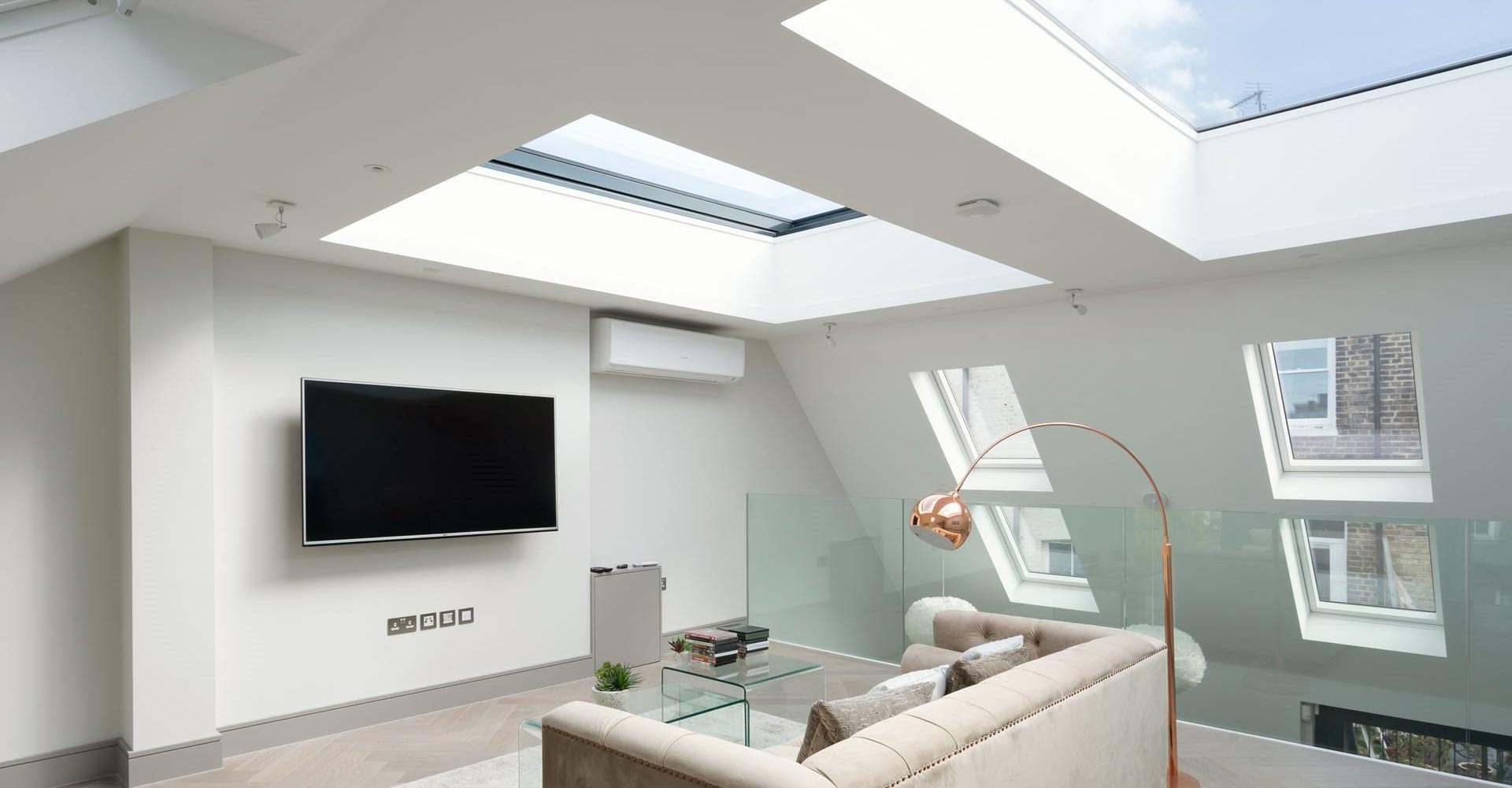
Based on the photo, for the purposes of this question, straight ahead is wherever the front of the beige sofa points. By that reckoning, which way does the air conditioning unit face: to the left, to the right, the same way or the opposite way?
the opposite way

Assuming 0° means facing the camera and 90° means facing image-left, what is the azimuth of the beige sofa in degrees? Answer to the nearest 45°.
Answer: approximately 135°

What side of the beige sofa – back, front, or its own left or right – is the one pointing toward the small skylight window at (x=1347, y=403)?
right

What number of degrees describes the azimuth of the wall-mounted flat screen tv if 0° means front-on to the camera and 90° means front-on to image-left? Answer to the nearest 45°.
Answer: approximately 315°

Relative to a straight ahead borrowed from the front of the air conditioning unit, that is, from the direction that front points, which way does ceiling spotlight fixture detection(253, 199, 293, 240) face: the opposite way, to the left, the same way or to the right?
to the right

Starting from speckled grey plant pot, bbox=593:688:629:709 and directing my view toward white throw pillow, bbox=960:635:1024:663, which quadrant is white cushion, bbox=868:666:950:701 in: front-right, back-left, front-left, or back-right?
front-right

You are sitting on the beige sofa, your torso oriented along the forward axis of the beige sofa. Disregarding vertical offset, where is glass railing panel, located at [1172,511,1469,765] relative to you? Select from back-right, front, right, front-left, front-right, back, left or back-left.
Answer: right

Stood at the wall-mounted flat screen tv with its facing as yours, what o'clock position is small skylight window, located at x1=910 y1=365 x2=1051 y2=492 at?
The small skylight window is roughly at 10 o'clock from the wall-mounted flat screen tv.

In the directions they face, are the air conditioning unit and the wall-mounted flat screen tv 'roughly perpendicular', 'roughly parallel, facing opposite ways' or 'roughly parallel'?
roughly parallel

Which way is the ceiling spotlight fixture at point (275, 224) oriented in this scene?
to the viewer's left

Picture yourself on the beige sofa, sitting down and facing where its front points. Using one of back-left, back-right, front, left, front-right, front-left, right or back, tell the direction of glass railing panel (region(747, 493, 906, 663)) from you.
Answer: front-right

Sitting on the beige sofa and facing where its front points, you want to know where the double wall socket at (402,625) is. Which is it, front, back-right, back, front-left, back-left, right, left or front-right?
front
